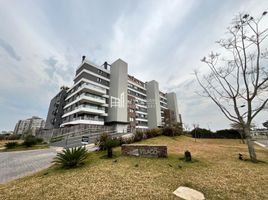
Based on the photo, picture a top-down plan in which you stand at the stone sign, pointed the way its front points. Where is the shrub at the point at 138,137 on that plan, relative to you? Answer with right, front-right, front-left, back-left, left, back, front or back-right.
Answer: back

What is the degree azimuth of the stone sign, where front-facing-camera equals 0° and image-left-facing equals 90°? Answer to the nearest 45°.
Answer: approximately 0°

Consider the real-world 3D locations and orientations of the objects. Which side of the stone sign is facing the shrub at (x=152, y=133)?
back

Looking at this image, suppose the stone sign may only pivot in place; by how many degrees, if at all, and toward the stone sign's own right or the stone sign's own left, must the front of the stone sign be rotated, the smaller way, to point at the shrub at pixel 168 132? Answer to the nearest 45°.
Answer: approximately 180°

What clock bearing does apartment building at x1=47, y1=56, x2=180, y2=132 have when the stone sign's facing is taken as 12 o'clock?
The apartment building is roughly at 5 o'clock from the stone sign.
